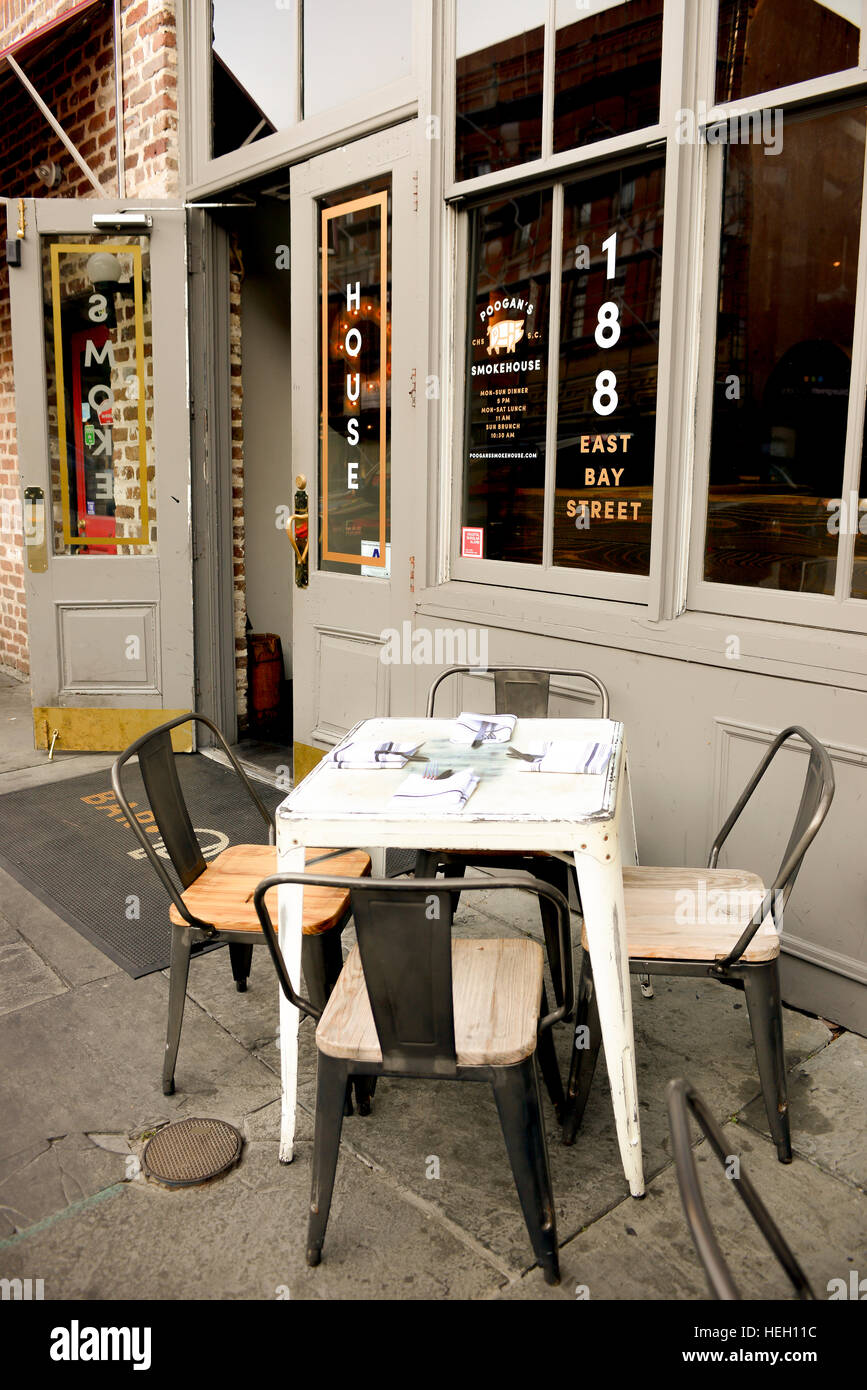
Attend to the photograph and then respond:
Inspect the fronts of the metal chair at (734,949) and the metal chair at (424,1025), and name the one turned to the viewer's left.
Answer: the metal chair at (734,949)

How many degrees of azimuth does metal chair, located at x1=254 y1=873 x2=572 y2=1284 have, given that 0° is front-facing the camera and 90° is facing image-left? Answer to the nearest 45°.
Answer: approximately 180°

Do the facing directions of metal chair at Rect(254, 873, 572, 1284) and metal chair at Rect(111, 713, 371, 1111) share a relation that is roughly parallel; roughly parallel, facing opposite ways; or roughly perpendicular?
roughly perpendicular

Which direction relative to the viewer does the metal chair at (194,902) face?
to the viewer's right

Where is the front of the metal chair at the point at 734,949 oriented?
to the viewer's left

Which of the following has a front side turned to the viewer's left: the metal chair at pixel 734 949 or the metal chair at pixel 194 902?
the metal chair at pixel 734 949

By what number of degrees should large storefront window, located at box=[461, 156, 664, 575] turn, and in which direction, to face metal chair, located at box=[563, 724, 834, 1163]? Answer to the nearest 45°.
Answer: approximately 45° to its left

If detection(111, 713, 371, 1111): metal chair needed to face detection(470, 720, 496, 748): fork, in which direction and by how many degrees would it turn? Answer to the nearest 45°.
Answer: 0° — it already faces it
